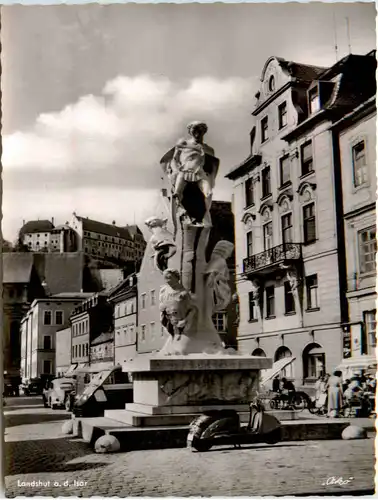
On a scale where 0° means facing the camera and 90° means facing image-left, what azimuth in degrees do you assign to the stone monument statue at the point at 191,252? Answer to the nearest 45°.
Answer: approximately 0°

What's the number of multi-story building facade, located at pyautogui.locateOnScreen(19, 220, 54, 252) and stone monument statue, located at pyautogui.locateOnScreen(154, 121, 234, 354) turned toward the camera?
2

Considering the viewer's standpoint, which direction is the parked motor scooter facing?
facing to the right of the viewer
